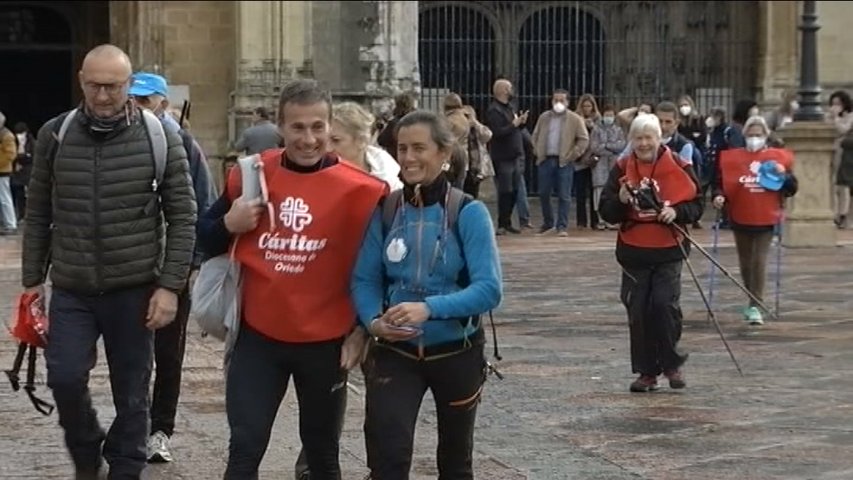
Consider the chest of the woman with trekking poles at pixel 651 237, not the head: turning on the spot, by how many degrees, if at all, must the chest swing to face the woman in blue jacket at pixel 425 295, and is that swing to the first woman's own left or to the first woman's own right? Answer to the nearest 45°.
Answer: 0° — they already face them

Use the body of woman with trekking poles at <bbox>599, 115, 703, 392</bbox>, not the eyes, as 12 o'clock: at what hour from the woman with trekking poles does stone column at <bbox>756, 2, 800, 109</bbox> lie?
The stone column is roughly at 6 o'clock from the woman with trekking poles.

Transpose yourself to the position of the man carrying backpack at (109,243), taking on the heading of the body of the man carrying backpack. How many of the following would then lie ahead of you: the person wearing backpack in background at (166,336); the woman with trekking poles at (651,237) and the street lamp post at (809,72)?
0

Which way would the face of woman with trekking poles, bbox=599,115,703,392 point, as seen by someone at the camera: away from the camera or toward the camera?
toward the camera

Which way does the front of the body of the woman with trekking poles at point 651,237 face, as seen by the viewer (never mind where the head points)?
toward the camera

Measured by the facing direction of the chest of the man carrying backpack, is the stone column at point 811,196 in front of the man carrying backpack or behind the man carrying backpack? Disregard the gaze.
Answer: behind

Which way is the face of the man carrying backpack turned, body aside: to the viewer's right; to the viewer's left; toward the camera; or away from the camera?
toward the camera

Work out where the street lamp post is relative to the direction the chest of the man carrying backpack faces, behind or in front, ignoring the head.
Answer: behind

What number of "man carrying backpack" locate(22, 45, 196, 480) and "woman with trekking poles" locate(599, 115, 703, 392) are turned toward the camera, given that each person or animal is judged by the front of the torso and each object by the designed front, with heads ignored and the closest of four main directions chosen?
2

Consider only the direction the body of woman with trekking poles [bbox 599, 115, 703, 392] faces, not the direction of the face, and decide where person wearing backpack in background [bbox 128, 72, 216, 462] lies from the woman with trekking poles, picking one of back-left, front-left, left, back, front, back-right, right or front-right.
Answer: front-right

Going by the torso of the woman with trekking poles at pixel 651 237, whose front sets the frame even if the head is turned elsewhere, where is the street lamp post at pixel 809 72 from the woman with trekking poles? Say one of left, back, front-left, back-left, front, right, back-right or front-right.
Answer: back

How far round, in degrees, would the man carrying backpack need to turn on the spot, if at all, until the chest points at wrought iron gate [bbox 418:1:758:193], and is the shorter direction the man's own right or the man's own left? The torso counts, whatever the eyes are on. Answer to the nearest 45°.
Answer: approximately 180°

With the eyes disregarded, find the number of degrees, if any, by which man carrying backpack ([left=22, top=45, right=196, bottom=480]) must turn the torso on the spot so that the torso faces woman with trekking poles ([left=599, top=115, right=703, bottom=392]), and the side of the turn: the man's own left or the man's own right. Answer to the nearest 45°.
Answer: approximately 135° to the man's own left

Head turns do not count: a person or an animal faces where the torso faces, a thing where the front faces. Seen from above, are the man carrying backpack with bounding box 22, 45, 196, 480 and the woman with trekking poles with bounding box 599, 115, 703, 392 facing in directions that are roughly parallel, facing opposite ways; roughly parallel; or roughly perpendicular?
roughly parallel

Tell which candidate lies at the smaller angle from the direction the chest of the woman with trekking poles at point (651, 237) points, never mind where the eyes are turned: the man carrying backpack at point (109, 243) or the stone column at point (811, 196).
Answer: the man carrying backpack

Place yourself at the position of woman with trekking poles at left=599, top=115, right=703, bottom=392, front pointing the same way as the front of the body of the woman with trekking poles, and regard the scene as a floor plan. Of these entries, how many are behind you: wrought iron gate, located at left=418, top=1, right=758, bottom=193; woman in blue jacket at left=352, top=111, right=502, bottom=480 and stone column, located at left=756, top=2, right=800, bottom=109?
2

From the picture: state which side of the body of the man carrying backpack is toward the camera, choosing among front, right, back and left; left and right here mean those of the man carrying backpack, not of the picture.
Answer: front
